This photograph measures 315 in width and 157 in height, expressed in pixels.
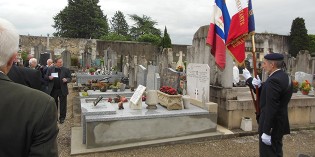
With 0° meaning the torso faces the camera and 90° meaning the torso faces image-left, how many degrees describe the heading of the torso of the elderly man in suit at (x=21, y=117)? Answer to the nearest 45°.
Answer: approximately 180°

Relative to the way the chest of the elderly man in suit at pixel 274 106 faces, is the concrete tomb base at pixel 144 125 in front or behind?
in front

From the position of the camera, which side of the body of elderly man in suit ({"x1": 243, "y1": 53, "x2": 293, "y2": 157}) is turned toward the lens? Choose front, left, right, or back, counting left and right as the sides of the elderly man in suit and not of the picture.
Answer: left

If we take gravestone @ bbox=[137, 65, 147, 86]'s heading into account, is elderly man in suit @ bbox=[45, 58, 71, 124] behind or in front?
in front

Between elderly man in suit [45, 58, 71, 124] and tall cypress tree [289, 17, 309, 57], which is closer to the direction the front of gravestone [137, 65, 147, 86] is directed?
the elderly man in suit

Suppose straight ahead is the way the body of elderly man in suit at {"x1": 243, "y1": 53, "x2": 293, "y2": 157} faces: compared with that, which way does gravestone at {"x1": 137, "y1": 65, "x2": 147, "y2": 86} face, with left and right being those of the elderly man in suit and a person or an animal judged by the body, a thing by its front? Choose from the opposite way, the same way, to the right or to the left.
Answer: to the left

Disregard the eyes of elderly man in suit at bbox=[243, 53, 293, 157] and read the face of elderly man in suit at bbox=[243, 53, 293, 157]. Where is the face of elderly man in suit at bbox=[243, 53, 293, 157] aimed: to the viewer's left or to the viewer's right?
to the viewer's left

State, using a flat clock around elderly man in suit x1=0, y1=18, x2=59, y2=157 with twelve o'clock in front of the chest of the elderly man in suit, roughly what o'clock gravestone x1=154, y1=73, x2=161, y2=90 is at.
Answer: The gravestone is roughly at 1 o'clock from the elderly man in suit.

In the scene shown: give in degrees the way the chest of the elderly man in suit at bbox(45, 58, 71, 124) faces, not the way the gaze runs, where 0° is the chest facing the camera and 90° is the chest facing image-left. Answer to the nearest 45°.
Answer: approximately 0°

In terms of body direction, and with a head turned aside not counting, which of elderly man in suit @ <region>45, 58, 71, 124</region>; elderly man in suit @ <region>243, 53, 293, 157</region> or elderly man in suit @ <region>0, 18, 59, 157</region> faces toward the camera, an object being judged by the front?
elderly man in suit @ <region>45, 58, 71, 124</region>

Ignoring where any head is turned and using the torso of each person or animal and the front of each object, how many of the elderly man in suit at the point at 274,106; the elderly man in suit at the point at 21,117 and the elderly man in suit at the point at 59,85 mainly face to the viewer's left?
1

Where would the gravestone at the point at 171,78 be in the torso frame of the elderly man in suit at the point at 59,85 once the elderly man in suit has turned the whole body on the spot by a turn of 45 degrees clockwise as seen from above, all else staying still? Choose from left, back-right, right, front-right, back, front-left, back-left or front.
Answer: back-left

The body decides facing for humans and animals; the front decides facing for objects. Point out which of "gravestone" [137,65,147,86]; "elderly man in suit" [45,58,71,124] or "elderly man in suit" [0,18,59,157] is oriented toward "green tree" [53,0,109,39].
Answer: "elderly man in suit" [0,18,59,157]
